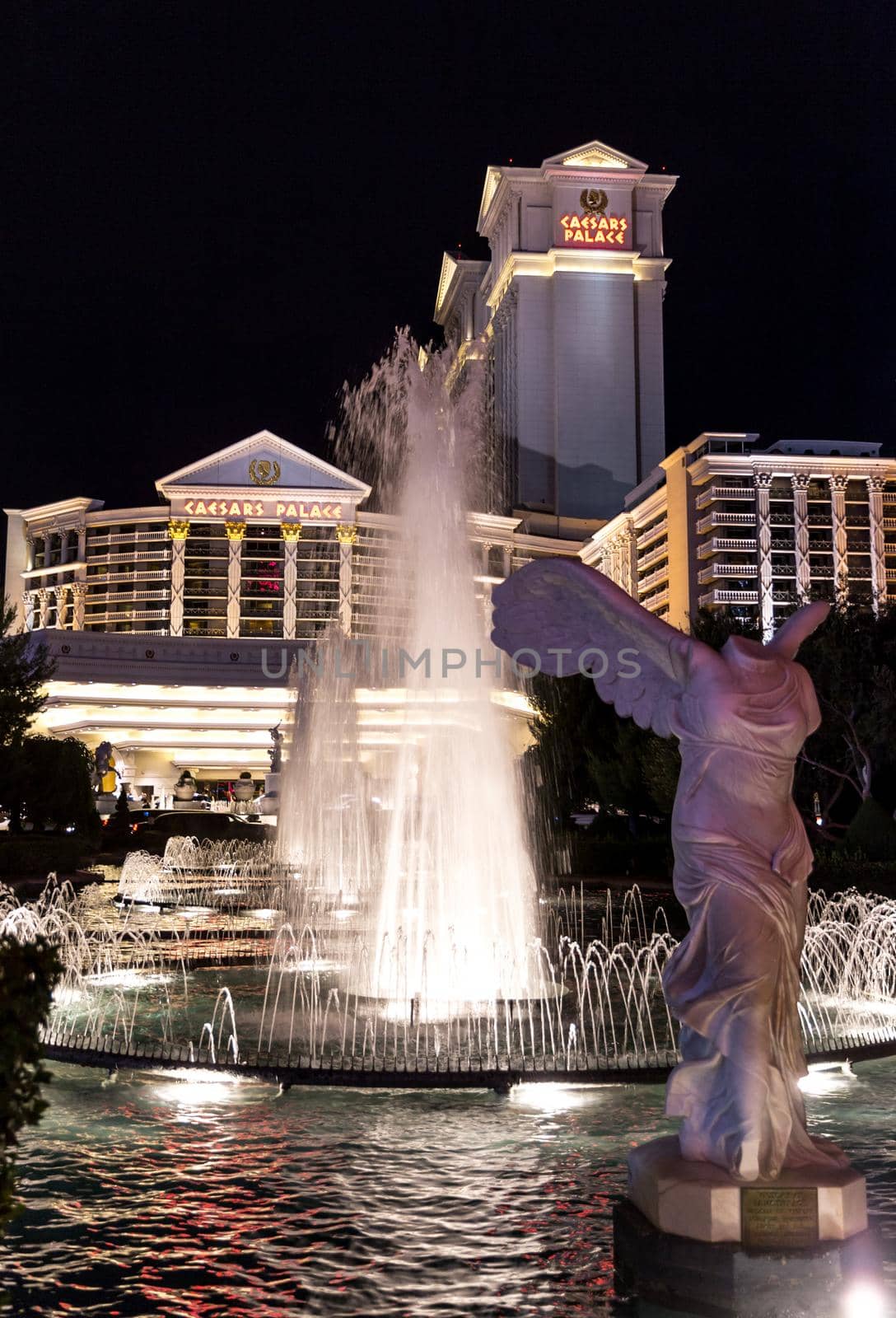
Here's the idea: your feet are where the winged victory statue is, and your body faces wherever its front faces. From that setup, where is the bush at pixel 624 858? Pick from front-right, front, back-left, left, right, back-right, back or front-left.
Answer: back-left

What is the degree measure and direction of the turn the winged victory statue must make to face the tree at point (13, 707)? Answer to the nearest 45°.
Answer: approximately 180°

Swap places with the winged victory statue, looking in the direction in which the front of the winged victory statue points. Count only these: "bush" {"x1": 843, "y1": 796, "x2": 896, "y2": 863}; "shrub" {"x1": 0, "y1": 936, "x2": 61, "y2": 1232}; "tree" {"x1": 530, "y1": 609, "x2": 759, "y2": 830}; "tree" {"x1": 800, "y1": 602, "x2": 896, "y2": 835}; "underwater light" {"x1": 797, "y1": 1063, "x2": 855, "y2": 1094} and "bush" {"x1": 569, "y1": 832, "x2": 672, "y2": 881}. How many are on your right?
1

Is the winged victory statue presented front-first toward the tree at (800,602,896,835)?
no

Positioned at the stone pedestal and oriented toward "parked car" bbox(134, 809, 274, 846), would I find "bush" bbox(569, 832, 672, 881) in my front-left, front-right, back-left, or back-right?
front-right

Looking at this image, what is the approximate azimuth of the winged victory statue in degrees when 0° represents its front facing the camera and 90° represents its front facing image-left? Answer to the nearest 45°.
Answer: approximately 315°

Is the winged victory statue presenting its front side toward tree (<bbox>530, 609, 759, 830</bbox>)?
no

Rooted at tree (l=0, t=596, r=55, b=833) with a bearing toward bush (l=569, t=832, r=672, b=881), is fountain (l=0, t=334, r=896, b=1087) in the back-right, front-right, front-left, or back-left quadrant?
front-right

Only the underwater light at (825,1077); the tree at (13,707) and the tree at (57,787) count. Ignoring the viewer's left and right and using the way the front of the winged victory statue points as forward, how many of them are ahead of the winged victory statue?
0
